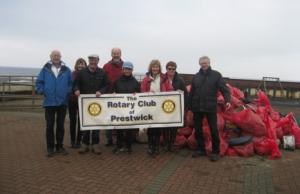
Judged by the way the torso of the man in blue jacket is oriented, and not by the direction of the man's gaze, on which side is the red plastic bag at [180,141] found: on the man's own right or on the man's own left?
on the man's own left

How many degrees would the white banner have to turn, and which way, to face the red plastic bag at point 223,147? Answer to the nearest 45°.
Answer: approximately 90° to its left

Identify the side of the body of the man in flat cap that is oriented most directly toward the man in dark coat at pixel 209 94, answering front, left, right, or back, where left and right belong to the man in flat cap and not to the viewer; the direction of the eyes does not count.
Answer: left

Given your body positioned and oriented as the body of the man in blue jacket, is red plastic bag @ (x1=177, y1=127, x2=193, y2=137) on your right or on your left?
on your left

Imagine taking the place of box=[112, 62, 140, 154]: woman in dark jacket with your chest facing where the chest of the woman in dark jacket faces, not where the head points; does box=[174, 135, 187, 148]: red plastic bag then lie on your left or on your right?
on your left

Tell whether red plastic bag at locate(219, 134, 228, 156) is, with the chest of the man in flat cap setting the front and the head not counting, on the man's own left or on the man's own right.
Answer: on the man's own left

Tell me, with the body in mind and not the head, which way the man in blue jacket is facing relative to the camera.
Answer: toward the camera

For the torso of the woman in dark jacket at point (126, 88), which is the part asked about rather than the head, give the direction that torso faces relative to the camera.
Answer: toward the camera

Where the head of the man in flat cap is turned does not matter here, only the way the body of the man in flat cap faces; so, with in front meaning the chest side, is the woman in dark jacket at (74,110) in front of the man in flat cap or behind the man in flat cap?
behind

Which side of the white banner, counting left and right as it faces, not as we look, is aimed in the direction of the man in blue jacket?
right

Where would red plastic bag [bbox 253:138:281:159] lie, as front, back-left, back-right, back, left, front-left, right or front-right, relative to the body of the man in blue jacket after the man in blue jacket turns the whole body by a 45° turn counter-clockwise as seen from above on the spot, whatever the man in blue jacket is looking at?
front-left
